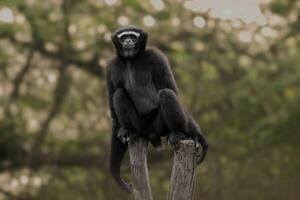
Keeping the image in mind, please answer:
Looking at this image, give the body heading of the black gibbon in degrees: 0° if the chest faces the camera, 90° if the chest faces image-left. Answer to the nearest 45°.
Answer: approximately 0°
